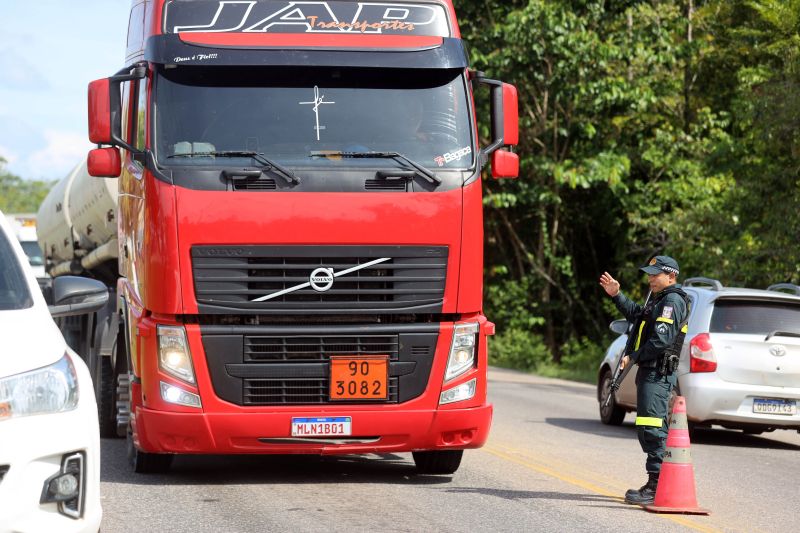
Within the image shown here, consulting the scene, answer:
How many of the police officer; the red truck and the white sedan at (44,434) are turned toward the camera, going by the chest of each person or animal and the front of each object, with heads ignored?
2

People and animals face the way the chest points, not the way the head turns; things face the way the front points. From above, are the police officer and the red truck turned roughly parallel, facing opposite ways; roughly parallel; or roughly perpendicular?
roughly perpendicular

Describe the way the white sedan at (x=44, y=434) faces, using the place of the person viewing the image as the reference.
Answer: facing the viewer

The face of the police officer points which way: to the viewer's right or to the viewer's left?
to the viewer's left

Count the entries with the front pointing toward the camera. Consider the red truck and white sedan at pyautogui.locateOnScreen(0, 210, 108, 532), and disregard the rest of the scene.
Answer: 2

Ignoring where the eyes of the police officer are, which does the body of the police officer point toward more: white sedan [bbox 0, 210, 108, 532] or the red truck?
the red truck

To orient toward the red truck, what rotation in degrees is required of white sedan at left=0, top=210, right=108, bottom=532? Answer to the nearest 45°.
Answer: approximately 135° to its left

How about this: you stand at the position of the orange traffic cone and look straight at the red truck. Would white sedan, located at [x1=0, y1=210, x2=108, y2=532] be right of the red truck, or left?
left

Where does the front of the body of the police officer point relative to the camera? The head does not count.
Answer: to the viewer's left

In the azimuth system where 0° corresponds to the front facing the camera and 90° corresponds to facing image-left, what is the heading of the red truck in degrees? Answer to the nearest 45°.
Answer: approximately 0°

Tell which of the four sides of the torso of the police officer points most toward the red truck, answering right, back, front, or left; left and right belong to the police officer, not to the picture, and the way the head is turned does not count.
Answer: front
